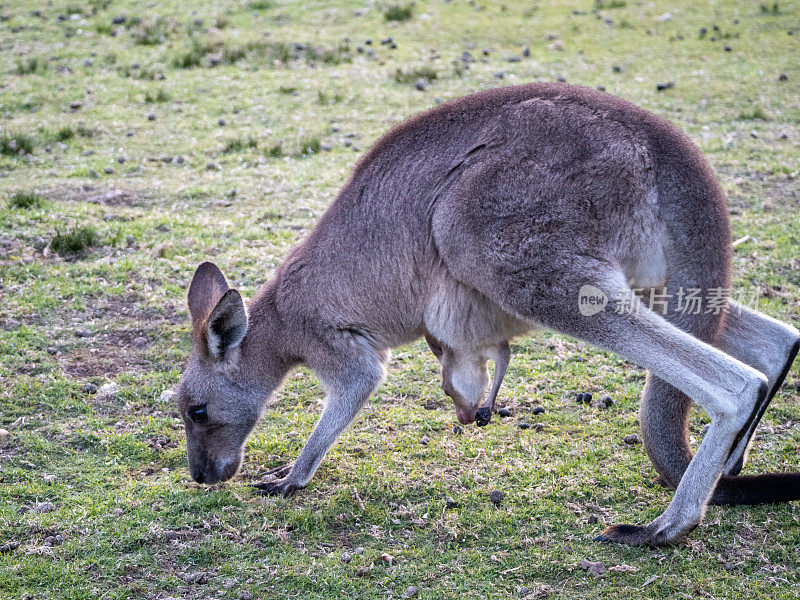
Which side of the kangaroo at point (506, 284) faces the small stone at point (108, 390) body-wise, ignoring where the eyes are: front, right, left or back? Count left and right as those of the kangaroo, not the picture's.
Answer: front

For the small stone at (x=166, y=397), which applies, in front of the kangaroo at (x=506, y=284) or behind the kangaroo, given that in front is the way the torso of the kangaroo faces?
in front

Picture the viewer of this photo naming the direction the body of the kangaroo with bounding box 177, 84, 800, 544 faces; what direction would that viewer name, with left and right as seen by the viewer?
facing to the left of the viewer
